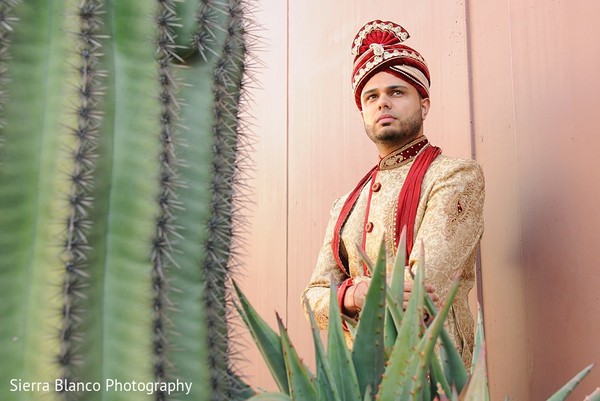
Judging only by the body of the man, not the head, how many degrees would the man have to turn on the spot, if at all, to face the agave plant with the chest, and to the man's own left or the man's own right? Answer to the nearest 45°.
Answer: approximately 45° to the man's own left

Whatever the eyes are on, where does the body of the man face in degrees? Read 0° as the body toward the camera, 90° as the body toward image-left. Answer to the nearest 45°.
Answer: approximately 45°

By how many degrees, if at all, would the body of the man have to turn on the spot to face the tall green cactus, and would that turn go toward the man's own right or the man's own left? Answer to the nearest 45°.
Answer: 0° — they already face it
